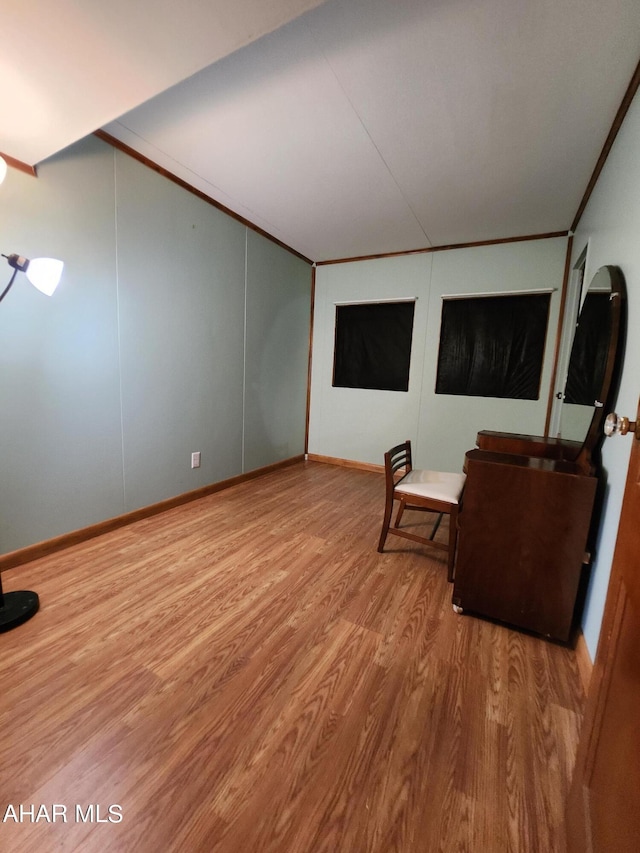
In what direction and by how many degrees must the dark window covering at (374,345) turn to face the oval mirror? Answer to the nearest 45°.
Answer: approximately 45° to its left

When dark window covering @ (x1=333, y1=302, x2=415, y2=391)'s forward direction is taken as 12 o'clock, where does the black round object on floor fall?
The black round object on floor is roughly at 1 o'clock from the dark window covering.

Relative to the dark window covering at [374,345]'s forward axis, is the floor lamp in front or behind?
in front

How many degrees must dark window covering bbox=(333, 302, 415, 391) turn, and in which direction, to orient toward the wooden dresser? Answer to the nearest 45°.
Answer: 0° — it already faces it

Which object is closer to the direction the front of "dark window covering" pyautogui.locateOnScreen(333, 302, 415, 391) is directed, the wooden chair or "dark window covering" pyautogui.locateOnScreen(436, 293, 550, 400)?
the wooden chair

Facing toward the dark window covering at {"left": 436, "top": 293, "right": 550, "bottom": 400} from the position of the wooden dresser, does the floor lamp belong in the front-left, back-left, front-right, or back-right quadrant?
back-left

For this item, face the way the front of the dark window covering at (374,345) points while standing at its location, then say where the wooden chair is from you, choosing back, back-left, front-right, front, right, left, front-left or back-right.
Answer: front

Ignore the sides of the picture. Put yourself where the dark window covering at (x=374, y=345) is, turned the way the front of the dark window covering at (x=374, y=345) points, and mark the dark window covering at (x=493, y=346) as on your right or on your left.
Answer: on your left

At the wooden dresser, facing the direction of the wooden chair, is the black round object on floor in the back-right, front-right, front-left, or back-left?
front-left

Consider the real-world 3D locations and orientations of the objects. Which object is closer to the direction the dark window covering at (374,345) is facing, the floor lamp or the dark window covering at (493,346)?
the floor lamp
